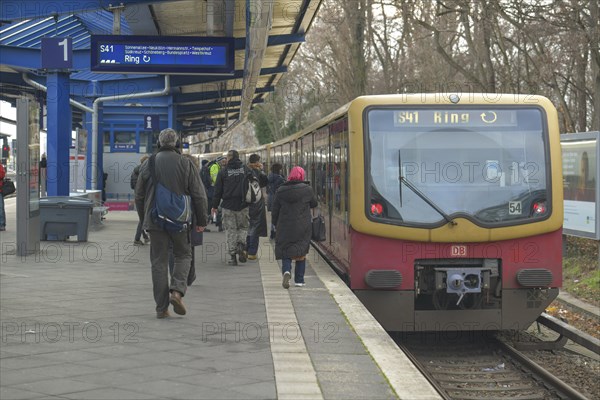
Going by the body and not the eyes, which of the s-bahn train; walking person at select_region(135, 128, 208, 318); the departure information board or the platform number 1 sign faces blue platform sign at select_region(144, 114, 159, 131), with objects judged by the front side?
the walking person

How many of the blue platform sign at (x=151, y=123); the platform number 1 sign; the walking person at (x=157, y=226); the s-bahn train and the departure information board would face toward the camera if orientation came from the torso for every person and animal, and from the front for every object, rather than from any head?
4

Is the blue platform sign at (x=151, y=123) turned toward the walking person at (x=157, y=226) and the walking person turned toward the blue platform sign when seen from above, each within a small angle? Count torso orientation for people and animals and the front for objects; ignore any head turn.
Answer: yes

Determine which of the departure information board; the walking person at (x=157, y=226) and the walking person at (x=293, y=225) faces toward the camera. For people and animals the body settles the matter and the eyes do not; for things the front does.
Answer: the departure information board

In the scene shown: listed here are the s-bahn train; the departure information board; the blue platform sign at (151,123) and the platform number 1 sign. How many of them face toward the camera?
4

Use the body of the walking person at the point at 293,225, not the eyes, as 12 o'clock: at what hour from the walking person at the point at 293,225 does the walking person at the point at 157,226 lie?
the walking person at the point at 157,226 is roughly at 7 o'clock from the walking person at the point at 293,225.

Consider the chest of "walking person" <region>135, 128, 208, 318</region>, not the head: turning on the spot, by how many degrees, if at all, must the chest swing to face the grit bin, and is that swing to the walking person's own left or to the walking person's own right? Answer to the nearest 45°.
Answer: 0° — they already face it

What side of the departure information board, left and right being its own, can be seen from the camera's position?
front

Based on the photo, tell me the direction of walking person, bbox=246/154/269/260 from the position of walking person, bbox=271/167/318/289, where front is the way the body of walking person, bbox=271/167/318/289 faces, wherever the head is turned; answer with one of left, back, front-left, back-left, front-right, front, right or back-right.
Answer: front

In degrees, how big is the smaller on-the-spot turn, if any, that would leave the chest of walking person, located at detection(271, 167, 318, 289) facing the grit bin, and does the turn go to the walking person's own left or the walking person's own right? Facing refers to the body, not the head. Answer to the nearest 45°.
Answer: approximately 45° to the walking person's own left

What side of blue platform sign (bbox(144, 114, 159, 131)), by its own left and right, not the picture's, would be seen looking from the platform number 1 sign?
front

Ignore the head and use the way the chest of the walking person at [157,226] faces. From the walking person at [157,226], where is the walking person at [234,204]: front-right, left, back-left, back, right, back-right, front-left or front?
front

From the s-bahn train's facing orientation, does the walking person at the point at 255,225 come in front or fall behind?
behind

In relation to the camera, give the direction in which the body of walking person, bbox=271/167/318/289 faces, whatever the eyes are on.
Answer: away from the camera

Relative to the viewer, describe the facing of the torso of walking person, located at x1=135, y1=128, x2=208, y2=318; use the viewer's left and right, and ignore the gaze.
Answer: facing away from the viewer

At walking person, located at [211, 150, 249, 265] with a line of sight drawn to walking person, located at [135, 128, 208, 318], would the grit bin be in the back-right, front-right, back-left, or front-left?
back-right
